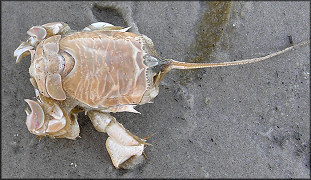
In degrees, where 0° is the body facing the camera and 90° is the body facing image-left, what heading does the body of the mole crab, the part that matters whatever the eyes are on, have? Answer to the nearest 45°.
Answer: approximately 270°
